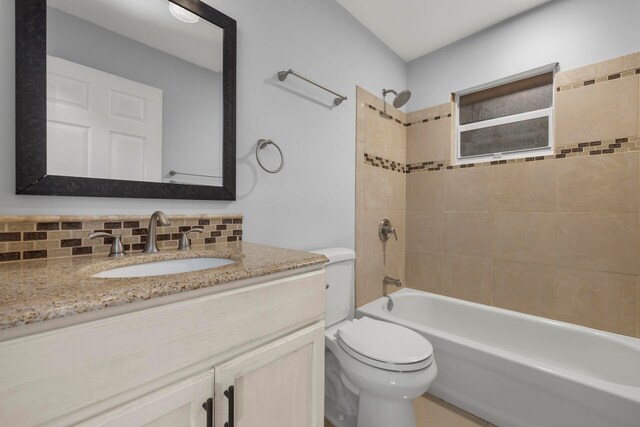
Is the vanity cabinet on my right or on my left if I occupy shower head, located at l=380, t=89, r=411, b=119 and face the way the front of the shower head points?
on my right

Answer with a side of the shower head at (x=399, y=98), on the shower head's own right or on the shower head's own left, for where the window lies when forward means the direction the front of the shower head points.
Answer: on the shower head's own left

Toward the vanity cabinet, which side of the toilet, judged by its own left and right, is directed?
right

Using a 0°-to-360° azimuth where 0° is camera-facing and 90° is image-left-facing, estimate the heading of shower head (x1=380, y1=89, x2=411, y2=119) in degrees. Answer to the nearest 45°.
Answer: approximately 315°

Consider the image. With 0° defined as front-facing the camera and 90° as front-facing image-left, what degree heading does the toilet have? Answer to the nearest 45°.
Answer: approximately 315°

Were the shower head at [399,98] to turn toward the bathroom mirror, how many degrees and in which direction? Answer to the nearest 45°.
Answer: approximately 90° to its right

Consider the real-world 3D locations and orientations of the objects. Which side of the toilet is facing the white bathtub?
left
